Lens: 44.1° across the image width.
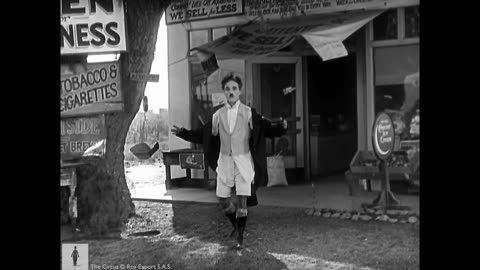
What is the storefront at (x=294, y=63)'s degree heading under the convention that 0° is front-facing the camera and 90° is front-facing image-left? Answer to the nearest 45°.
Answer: approximately 0°

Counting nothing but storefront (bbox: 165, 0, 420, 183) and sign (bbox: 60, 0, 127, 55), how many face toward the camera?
2

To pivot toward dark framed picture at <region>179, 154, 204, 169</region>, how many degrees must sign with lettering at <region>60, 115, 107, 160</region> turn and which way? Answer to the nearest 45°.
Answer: approximately 90° to its left

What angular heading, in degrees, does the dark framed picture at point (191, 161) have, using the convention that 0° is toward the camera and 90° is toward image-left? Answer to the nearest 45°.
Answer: approximately 0°
